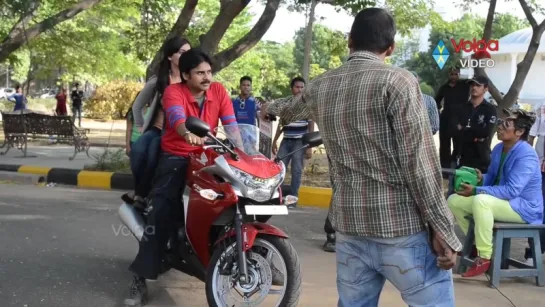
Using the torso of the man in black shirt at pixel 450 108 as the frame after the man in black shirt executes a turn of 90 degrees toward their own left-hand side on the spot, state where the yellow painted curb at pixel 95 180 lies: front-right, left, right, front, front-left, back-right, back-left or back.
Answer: back

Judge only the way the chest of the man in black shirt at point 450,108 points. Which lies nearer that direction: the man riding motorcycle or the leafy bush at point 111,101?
the man riding motorcycle

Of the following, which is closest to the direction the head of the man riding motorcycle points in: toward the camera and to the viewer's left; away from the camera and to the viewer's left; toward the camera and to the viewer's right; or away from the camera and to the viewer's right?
toward the camera and to the viewer's right

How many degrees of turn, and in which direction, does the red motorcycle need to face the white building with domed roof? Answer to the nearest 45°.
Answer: approximately 90° to its left

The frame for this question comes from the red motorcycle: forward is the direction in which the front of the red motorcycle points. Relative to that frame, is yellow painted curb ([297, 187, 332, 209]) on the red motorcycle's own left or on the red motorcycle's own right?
on the red motorcycle's own left

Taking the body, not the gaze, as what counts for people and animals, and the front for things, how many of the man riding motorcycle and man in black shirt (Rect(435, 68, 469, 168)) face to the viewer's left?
0

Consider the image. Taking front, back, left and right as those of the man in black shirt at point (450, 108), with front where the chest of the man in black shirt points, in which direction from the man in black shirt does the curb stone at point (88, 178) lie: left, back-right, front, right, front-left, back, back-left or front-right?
right

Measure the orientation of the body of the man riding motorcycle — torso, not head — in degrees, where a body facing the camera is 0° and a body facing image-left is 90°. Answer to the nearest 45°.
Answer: approximately 315°

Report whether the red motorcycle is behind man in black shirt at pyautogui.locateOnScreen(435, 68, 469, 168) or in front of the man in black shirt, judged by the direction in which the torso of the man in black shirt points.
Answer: in front

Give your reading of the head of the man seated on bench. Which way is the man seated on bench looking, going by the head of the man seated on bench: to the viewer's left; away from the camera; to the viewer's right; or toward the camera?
to the viewer's left

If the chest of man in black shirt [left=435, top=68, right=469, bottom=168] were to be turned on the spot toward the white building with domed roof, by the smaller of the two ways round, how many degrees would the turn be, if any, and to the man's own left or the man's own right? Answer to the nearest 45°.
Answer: approximately 180°

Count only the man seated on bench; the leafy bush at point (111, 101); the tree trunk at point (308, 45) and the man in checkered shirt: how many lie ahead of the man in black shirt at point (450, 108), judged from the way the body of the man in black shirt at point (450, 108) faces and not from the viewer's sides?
2

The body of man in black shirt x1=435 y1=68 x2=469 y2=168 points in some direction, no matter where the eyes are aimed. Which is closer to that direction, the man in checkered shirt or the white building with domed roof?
the man in checkered shirt
